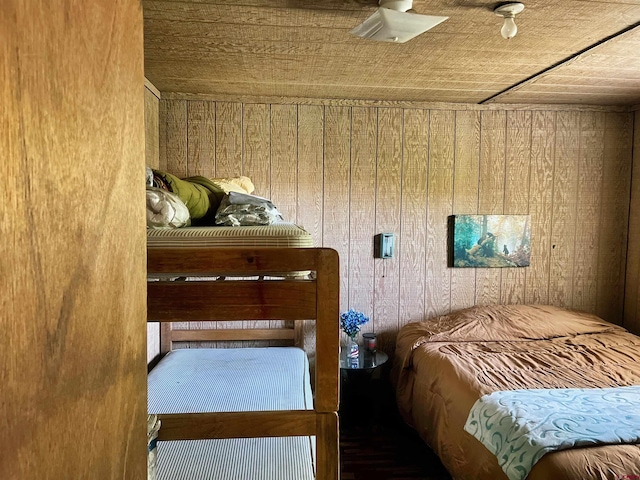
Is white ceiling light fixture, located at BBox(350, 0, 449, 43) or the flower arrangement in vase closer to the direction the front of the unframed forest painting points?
the white ceiling light fixture

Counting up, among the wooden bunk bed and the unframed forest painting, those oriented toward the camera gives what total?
2

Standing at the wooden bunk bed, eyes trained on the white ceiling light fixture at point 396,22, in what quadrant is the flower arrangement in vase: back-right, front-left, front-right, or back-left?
front-left

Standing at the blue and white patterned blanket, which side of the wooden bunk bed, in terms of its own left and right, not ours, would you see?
left

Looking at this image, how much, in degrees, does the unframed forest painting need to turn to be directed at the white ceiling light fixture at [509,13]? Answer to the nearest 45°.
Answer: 0° — it already faces it

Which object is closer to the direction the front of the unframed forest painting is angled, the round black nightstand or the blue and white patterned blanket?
the blue and white patterned blanket

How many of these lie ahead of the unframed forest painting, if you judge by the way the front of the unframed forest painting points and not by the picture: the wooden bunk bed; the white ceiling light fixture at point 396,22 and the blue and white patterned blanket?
3

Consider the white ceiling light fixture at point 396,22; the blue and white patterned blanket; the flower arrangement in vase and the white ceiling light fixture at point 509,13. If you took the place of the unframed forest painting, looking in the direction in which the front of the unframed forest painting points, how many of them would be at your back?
0

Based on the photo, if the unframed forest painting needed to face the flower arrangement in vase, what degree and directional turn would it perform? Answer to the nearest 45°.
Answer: approximately 45° to its right

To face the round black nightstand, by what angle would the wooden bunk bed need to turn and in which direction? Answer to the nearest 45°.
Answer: approximately 135° to its left

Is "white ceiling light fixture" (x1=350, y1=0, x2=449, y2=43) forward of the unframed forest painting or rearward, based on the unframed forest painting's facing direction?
forward

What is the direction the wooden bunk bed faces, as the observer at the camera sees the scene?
facing the viewer

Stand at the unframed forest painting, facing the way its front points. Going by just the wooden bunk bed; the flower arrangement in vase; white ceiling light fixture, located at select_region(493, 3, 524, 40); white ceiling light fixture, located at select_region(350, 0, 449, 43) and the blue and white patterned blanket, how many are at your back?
0

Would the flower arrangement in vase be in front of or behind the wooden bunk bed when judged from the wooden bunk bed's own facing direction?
behind

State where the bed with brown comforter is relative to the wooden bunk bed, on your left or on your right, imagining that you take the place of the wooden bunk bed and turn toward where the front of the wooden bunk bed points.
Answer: on your left
